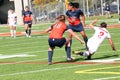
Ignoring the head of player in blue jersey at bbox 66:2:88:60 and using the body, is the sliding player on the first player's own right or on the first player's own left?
on the first player's own left

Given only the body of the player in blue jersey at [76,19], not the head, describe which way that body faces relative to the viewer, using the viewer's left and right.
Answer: facing the viewer and to the left of the viewer
